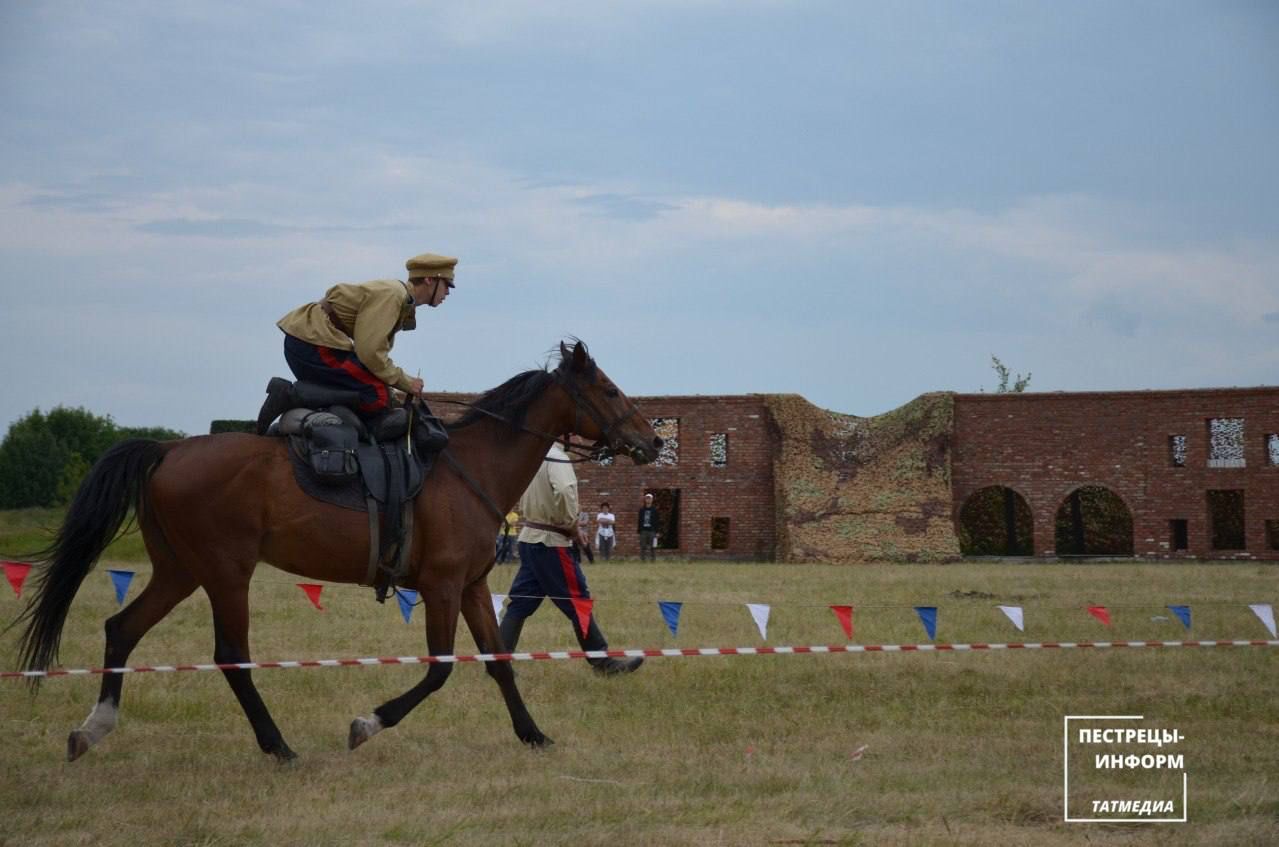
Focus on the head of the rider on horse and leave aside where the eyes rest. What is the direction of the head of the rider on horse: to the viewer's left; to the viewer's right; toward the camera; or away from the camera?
to the viewer's right

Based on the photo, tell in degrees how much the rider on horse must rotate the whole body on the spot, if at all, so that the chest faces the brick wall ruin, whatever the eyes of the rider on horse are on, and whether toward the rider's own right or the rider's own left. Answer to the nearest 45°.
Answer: approximately 45° to the rider's own left

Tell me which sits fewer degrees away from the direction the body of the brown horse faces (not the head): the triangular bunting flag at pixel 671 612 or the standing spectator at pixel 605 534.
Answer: the triangular bunting flag

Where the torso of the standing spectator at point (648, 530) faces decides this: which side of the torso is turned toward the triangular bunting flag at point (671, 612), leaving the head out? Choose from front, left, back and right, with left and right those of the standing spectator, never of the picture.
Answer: front

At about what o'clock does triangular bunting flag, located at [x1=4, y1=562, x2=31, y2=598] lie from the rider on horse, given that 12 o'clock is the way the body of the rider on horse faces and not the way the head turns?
The triangular bunting flag is roughly at 8 o'clock from the rider on horse.

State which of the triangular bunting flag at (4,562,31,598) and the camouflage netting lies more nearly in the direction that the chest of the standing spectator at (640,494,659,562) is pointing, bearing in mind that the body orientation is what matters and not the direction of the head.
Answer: the triangular bunting flag

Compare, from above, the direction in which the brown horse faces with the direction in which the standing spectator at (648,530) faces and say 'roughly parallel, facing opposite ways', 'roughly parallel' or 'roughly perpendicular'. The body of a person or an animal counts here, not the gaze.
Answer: roughly perpendicular

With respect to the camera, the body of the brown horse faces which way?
to the viewer's right

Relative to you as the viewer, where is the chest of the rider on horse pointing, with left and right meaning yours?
facing to the right of the viewer

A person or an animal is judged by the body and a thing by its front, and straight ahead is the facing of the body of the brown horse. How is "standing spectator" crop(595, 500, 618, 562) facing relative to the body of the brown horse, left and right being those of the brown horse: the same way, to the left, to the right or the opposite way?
to the right
